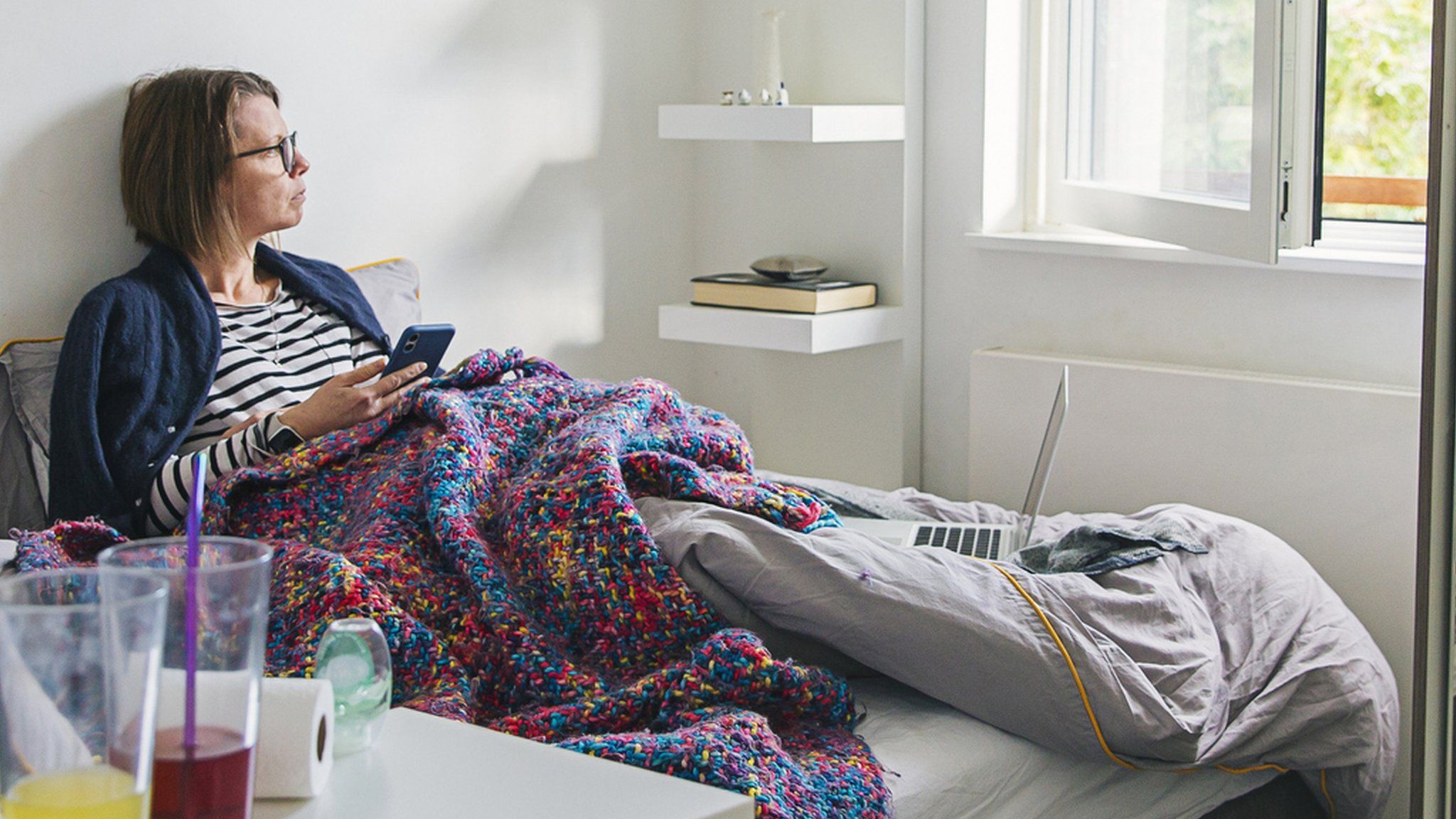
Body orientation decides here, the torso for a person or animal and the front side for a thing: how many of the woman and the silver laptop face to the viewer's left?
1

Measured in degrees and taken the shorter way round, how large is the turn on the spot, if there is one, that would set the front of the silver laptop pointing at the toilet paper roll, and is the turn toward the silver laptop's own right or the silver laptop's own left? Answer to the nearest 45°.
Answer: approximately 90° to the silver laptop's own left

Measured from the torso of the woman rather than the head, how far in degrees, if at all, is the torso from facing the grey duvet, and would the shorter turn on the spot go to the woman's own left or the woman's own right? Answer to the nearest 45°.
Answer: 0° — they already face it

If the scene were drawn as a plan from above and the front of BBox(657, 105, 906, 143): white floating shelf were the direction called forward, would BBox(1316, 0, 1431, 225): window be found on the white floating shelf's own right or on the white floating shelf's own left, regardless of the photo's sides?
on the white floating shelf's own left

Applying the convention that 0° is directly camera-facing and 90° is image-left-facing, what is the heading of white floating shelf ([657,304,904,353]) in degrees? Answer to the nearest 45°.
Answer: approximately 45°

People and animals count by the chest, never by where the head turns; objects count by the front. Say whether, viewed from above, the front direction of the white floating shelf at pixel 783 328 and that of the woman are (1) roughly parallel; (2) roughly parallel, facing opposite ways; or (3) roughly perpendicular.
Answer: roughly perpendicular

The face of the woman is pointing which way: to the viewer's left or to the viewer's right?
to the viewer's right

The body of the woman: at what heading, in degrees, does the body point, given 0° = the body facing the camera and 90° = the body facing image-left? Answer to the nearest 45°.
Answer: approximately 315°

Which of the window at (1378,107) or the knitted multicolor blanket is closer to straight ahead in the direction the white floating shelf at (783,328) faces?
the knitted multicolor blanket

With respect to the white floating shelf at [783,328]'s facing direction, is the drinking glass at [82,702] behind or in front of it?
in front

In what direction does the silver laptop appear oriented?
to the viewer's left

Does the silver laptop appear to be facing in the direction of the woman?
yes
